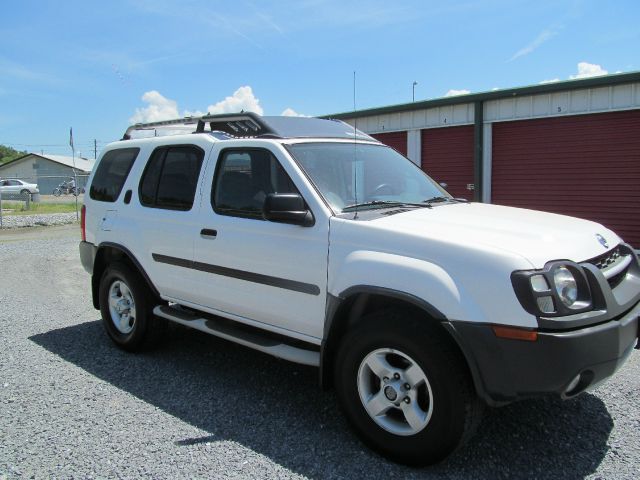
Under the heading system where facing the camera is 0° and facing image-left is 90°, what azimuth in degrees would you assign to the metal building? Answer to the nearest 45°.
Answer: approximately 45°

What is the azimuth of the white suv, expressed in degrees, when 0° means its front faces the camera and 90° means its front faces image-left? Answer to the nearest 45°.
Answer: approximately 315°

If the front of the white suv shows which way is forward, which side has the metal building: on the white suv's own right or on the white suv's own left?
on the white suv's own left

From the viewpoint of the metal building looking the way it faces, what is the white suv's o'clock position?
The white suv is roughly at 11 o'clock from the metal building.

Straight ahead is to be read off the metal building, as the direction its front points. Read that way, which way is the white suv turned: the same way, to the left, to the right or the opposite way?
to the left

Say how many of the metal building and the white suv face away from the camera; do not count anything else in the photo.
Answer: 0
